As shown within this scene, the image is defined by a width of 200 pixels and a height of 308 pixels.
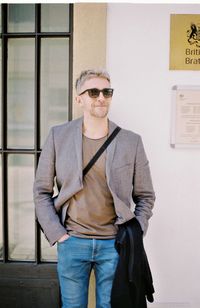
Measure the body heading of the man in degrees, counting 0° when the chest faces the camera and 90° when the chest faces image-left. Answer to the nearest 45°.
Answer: approximately 0°

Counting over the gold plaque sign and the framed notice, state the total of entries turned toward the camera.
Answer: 2

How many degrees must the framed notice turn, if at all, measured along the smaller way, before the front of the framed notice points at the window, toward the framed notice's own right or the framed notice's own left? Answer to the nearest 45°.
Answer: approximately 90° to the framed notice's own right

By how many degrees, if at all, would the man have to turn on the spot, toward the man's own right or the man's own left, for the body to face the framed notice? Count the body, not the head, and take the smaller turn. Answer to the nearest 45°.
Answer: approximately 135° to the man's own left

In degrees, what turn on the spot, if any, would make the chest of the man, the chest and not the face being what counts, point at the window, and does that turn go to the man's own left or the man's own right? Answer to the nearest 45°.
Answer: approximately 135° to the man's own right

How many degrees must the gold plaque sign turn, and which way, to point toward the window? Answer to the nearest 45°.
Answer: approximately 90° to its right
